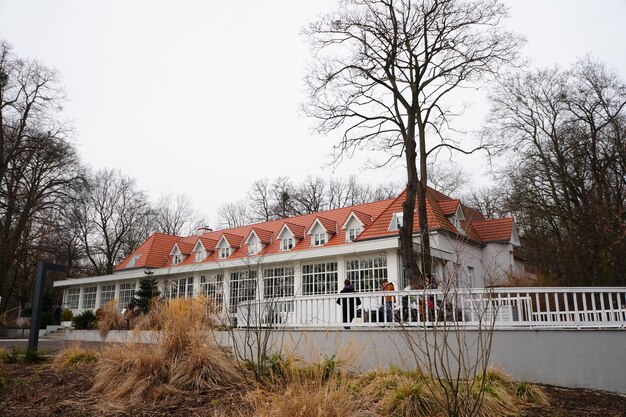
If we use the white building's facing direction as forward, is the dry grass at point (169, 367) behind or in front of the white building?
in front

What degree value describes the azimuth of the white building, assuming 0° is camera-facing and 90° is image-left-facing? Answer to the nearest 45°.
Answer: approximately 45°

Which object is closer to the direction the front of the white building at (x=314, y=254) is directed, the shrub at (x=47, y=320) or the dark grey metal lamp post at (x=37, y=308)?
the dark grey metal lamp post

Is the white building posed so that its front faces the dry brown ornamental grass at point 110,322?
yes

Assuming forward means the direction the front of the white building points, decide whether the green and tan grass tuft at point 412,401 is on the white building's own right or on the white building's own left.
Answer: on the white building's own left

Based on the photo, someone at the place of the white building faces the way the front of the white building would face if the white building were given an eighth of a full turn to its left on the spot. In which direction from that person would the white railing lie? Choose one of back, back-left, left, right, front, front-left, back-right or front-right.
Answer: front

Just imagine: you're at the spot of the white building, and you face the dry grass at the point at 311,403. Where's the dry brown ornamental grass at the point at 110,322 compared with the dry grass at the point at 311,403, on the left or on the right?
right

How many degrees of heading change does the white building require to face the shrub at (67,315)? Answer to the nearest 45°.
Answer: approximately 90° to its right

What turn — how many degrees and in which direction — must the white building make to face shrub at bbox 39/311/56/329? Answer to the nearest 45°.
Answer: approximately 45° to its right

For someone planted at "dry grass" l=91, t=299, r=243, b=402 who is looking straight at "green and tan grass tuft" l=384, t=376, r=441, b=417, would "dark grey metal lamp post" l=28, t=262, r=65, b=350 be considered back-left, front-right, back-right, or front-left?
back-left
